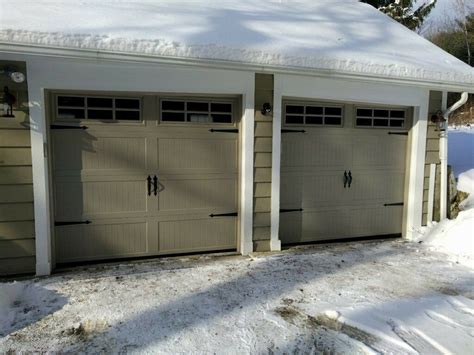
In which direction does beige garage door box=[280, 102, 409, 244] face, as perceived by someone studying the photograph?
facing the viewer and to the right of the viewer

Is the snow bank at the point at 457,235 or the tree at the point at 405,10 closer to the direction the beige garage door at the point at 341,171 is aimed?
the snow bank

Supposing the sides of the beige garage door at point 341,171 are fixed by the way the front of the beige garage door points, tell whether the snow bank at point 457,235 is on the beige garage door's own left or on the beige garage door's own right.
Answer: on the beige garage door's own left

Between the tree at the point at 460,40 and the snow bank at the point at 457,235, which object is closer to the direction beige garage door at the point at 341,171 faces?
the snow bank

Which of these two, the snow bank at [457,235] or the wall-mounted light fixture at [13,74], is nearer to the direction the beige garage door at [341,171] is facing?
the snow bank

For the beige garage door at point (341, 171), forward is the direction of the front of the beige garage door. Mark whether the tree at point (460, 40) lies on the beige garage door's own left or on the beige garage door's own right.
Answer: on the beige garage door's own left

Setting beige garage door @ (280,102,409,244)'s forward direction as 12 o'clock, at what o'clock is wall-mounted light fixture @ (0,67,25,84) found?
The wall-mounted light fixture is roughly at 3 o'clock from the beige garage door.

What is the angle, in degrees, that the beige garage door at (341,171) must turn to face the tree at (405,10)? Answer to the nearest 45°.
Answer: approximately 135° to its left
